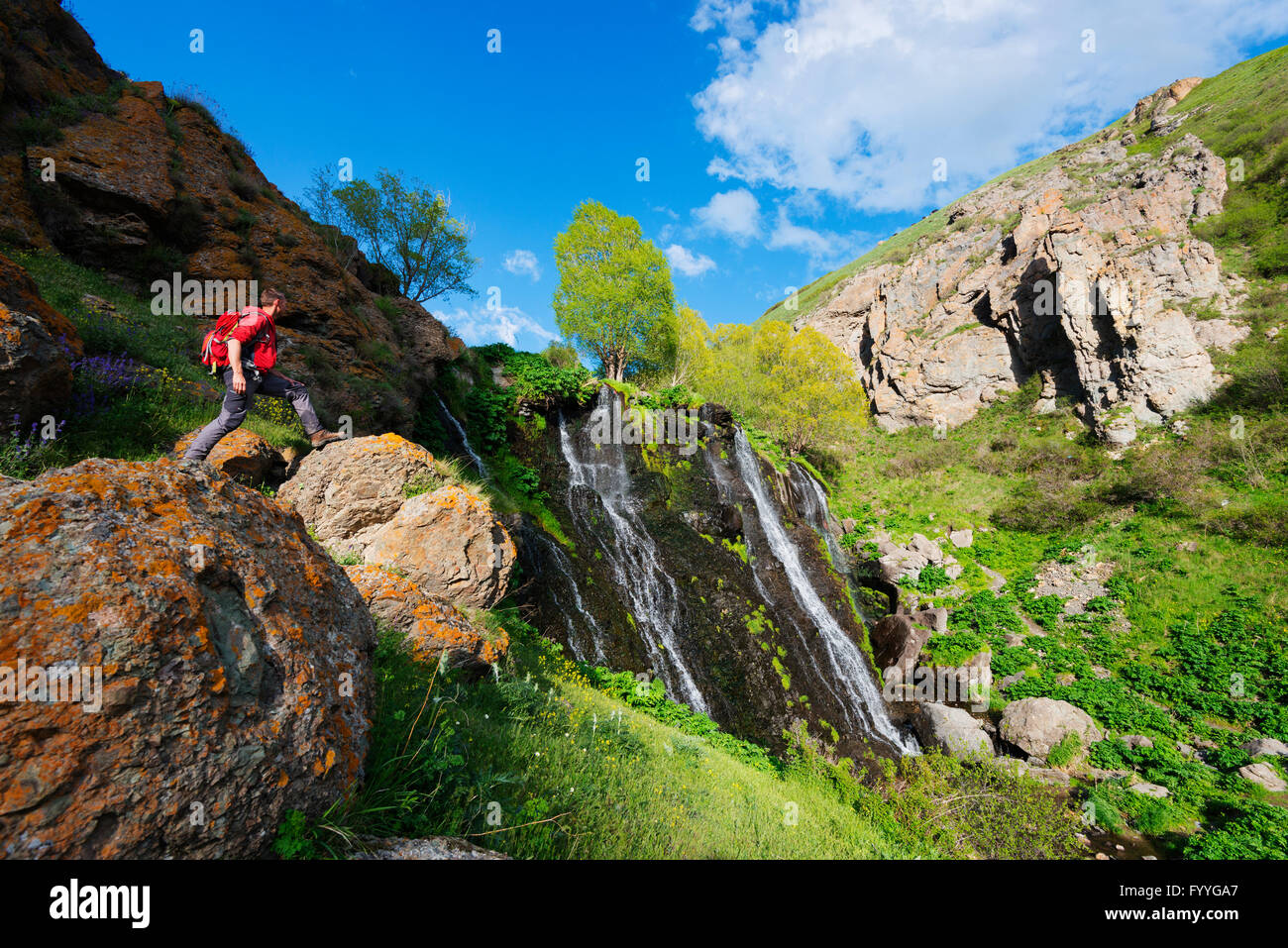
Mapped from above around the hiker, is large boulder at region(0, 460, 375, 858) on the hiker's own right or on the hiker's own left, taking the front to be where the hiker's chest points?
on the hiker's own right

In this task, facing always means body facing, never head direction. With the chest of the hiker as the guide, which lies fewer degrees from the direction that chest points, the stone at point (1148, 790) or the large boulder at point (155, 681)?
the stone

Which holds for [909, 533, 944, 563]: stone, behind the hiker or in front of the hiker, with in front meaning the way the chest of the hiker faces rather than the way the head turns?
in front

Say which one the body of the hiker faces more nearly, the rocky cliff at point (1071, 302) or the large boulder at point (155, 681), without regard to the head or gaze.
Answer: the rocky cliff

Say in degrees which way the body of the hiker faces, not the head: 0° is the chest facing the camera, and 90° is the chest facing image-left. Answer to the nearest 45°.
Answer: approximately 270°

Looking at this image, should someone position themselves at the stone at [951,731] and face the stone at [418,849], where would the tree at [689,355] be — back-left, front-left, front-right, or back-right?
back-right

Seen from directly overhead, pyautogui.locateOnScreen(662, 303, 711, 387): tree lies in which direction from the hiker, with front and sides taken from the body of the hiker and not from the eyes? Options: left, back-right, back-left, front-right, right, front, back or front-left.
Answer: front-left

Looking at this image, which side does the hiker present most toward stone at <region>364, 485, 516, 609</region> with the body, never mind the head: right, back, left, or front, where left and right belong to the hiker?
front

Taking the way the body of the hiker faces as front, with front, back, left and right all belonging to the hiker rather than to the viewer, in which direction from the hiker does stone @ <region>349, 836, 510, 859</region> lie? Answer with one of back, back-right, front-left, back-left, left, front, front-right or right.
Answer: right
